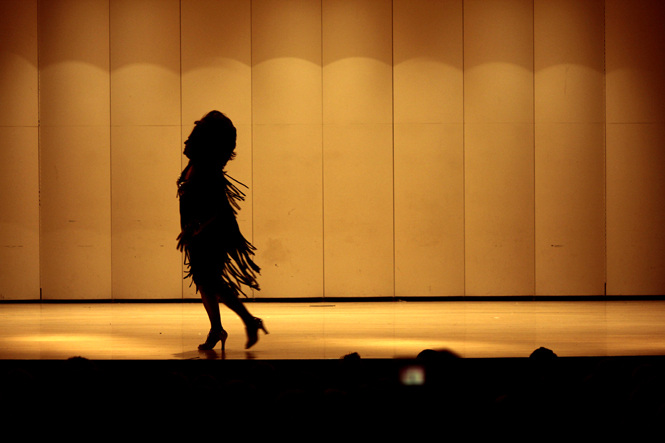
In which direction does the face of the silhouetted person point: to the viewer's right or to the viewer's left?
to the viewer's left

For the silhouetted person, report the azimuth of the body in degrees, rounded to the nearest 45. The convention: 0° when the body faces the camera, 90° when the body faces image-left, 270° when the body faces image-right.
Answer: approximately 90°
